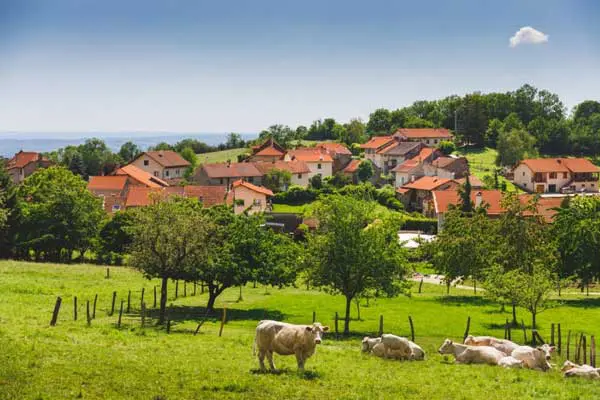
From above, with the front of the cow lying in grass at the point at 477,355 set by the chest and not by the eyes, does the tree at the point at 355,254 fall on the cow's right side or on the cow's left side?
on the cow's right side

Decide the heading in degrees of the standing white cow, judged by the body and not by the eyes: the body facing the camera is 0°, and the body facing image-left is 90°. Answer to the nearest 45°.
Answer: approximately 270°

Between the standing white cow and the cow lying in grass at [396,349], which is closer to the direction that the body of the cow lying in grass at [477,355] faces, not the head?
the cow lying in grass

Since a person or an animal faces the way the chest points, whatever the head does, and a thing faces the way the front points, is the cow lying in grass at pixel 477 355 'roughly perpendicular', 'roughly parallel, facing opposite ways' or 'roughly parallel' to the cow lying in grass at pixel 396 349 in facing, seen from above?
roughly parallel

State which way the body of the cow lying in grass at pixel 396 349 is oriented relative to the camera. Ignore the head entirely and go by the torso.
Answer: to the viewer's left

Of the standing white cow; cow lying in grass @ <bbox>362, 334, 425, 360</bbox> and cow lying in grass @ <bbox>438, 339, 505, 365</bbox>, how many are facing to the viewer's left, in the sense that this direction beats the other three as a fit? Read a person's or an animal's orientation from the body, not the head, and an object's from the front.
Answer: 2

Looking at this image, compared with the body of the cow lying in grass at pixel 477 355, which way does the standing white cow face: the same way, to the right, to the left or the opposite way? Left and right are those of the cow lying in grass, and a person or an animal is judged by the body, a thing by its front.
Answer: the opposite way

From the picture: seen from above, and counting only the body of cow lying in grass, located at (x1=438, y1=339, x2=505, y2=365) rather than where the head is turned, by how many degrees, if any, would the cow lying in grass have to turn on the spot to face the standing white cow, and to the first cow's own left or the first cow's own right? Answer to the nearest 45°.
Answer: approximately 45° to the first cow's own left

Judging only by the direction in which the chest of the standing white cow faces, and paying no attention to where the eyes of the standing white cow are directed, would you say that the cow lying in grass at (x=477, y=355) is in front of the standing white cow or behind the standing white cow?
in front

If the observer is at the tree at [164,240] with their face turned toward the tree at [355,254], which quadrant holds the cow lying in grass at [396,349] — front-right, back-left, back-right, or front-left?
front-right

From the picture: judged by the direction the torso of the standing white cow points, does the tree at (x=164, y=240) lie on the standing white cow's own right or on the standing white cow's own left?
on the standing white cow's own left

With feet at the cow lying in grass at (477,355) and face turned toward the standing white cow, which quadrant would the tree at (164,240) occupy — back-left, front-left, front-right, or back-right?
front-right

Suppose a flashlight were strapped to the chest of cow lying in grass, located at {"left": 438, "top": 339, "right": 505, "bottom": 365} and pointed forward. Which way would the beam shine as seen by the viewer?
to the viewer's left
